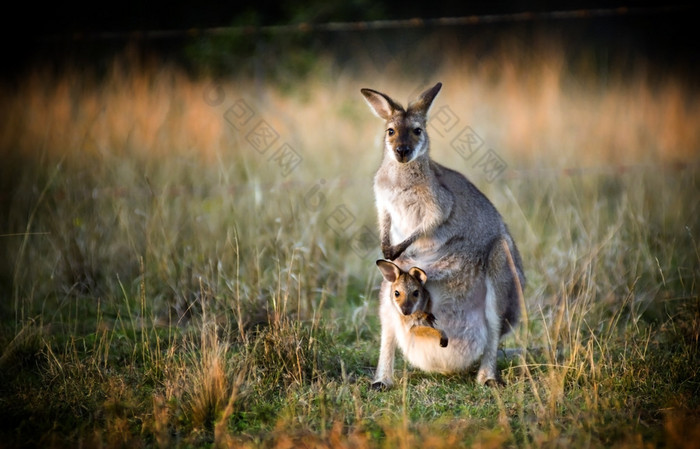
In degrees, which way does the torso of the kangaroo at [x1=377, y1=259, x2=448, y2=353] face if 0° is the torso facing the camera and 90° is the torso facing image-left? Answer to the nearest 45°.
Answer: approximately 0°
